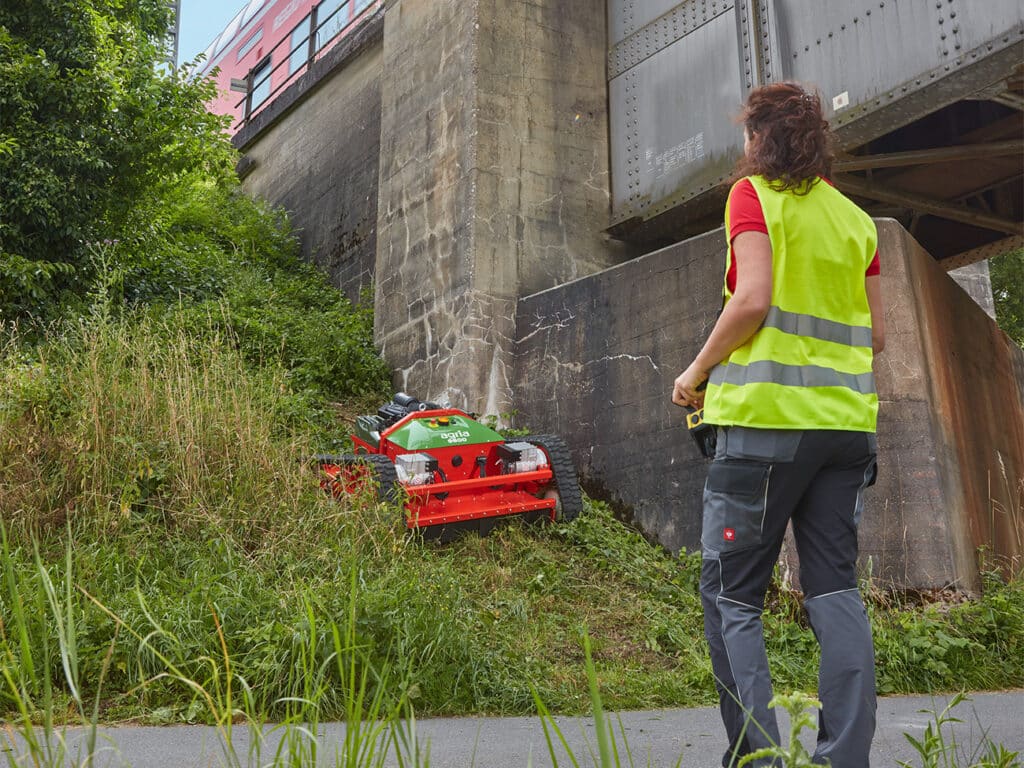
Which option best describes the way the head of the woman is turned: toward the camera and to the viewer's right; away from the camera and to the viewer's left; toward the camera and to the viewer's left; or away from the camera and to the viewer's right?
away from the camera and to the viewer's left

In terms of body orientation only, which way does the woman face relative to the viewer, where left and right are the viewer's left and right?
facing away from the viewer and to the left of the viewer

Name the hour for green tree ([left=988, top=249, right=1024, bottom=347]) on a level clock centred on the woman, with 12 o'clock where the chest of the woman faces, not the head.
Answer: The green tree is roughly at 2 o'clock from the woman.

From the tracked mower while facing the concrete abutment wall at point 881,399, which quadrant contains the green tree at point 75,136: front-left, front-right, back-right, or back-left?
back-left

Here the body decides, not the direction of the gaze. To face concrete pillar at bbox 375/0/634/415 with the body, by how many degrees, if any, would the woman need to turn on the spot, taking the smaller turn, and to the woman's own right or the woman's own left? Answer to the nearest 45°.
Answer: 0° — they already face it

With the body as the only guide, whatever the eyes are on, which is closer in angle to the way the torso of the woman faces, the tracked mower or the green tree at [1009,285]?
the tracked mower

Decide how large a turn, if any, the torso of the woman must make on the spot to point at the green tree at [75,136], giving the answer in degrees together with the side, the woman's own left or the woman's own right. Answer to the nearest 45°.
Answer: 0° — they already face it
